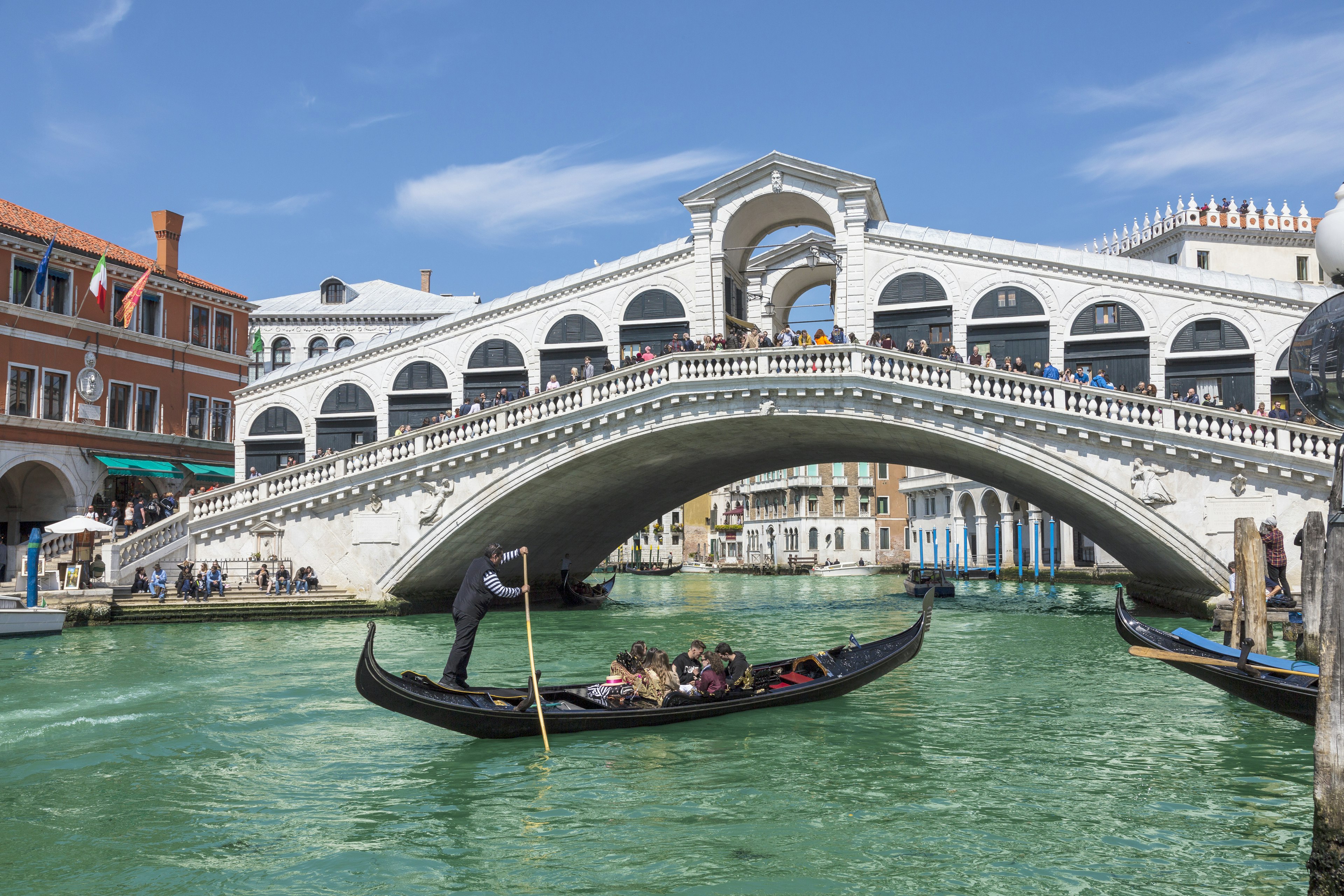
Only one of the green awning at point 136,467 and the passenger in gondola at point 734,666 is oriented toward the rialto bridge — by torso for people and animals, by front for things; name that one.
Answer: the green awning

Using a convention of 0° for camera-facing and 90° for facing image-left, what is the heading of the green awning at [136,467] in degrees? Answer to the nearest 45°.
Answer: approximately 315°

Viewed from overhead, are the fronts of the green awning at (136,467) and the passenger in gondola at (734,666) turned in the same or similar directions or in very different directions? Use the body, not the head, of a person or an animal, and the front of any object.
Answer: very different directions

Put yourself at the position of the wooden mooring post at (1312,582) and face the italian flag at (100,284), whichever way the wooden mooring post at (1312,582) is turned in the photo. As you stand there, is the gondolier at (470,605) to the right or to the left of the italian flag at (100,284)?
left

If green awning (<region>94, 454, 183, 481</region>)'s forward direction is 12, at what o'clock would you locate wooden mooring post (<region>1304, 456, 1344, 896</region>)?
The wooden mooring post is roughly at 1 o'clock from the green awning.

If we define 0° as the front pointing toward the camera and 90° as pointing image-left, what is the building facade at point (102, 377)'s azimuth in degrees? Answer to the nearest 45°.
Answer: approximately 315°

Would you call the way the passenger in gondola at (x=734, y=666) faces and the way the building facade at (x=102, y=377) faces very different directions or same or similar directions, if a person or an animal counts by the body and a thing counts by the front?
very different directions

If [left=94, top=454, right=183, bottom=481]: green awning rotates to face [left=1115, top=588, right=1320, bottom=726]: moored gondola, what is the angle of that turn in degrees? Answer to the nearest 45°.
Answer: approximately 45° to its right

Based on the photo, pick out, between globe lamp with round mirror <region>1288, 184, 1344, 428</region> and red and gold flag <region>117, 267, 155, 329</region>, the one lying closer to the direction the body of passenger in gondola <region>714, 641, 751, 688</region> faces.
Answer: the red and gold flag

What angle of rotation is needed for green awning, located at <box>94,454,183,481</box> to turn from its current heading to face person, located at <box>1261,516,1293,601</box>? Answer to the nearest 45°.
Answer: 0° — it already faces them

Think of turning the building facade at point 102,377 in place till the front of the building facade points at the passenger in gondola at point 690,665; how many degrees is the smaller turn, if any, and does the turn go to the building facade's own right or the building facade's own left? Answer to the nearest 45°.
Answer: approximately 45° to the building facade's own right
